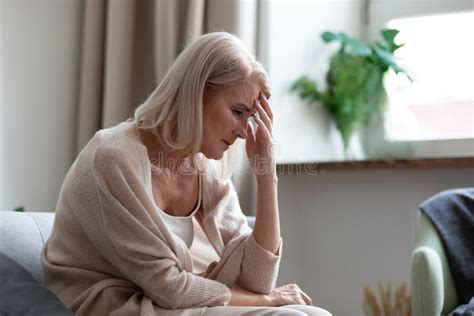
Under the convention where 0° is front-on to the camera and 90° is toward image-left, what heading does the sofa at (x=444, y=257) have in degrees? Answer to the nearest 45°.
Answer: approximately 0°

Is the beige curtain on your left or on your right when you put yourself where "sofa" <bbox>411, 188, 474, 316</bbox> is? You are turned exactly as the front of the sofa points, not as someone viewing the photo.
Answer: on your right

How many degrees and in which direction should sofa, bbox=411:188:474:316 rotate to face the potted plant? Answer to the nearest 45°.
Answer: approximately 135° to its right

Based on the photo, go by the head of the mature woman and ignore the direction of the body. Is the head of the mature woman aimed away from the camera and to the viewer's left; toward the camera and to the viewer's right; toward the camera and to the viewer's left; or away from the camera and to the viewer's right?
toward the camera and to the viewer's right

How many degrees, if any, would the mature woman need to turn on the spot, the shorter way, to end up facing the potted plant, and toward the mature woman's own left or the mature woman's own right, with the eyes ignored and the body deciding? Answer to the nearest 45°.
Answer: approximately 90° to the mature woman's own left

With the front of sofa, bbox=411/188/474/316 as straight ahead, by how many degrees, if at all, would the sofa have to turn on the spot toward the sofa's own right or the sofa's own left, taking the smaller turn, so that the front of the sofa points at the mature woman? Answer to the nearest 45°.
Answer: approximately 45° to the sofa's own right

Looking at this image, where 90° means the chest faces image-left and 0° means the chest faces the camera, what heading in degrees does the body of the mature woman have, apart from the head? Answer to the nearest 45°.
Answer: approximately 315°
